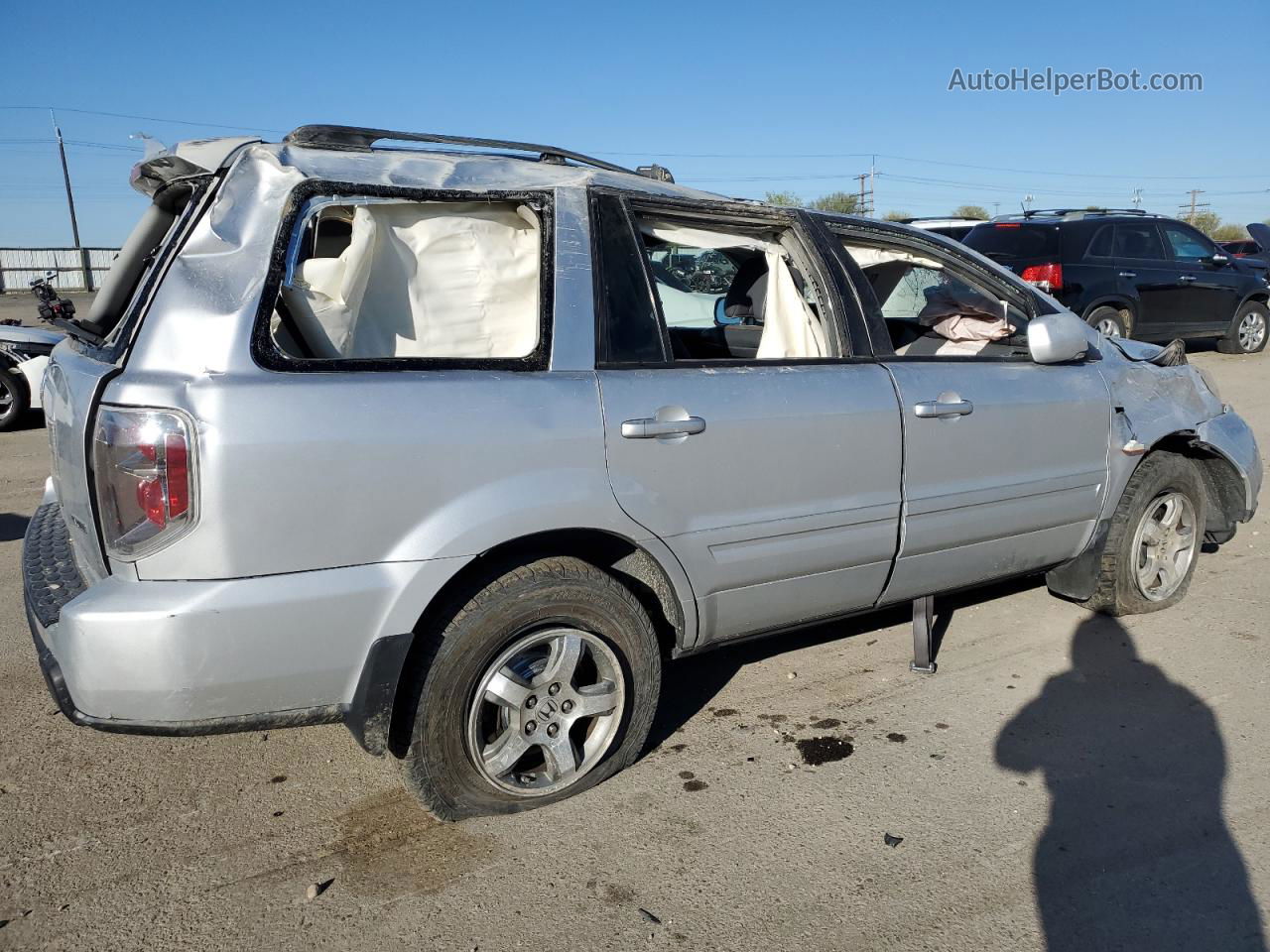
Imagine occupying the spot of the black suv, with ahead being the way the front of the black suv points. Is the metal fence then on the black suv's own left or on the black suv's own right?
on the black suv's own left

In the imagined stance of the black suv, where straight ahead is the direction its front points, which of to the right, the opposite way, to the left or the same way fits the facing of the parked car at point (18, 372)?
the same way

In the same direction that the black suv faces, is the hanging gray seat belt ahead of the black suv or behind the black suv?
behind

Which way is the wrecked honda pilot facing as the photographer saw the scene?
facing away from the viewer and to the right of the viewer

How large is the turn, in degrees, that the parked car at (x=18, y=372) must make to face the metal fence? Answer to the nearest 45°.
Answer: approximately 90° to its left

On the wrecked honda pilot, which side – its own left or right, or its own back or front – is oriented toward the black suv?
front

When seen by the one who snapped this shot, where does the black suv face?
facing away from the viewer and to the right of the viewer

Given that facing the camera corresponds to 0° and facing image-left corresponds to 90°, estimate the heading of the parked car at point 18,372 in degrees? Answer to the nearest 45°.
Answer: approximately 270°

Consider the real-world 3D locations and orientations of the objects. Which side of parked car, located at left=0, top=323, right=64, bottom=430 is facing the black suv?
front

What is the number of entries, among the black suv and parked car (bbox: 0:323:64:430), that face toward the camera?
0

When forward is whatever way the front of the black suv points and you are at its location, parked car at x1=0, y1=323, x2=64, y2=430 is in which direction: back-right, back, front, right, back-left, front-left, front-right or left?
back

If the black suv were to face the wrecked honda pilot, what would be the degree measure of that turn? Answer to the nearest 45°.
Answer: approximately 135° to its right
